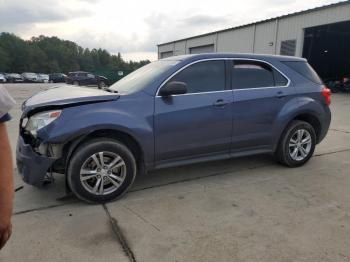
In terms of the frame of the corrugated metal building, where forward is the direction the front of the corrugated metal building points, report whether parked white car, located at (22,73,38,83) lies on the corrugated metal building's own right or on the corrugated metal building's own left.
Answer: on the corrugated metal building's own right

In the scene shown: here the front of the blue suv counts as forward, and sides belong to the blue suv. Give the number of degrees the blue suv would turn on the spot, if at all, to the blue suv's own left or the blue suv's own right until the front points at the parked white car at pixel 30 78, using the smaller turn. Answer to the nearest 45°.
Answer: approximately 90° to the blue suv's own right

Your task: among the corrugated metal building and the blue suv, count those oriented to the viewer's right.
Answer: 0

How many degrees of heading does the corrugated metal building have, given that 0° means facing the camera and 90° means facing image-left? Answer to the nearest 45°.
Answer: approximately 45°

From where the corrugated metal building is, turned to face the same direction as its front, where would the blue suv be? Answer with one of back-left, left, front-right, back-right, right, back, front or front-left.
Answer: front-left

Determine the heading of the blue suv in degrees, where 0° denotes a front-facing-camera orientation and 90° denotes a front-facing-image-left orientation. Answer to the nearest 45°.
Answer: approximately 45°
